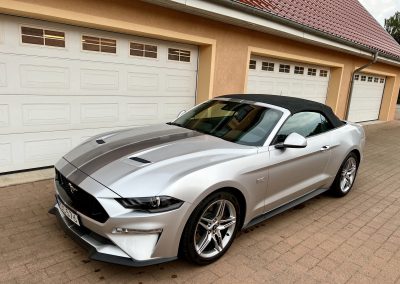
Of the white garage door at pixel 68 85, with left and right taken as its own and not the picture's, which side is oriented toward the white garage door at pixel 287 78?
left

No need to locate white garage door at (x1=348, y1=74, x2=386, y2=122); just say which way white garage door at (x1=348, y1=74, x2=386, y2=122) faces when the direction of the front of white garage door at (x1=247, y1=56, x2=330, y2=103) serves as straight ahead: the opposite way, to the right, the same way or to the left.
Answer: the same way

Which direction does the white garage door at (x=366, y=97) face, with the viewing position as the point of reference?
facing the viewer and to the right of the viewer

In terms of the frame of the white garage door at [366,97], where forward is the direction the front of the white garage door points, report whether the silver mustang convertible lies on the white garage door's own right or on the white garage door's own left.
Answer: on the white garage door's own right

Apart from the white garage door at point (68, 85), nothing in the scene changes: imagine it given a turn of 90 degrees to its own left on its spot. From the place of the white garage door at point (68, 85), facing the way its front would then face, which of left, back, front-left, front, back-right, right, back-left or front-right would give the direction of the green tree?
front

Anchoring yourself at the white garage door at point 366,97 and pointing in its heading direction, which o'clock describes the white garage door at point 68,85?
the white garage door at point 68,85 is roughly at 2 o'clock from the white garage door at point 366,97.

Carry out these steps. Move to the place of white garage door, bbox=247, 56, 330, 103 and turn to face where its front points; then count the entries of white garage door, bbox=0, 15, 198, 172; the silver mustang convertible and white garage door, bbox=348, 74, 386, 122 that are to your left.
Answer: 1

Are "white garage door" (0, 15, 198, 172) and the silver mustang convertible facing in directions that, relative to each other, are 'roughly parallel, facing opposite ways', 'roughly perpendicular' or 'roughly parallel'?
roughly perpendicular

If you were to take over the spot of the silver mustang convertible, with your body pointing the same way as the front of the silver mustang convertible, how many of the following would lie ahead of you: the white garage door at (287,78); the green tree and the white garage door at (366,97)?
0

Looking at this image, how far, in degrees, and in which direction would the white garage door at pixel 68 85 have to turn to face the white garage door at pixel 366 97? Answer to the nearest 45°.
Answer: approximately 90° to its left

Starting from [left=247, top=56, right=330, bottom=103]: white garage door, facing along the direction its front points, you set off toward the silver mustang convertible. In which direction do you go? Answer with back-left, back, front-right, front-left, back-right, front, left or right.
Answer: front-right

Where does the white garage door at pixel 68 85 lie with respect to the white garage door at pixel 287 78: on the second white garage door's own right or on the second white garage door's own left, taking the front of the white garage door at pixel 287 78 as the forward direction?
on the second white garage door's own right

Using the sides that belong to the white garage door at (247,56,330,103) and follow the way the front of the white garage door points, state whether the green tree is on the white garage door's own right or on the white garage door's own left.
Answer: on the white garage door's own left

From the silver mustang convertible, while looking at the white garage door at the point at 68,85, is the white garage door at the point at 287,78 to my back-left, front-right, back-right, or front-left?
front-right

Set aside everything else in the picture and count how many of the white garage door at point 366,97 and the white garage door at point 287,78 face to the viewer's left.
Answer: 0

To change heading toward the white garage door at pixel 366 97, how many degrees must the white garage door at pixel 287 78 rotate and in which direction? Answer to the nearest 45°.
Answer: approximately 90° to its left

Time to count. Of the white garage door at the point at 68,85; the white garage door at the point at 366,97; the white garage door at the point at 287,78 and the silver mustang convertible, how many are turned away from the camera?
0

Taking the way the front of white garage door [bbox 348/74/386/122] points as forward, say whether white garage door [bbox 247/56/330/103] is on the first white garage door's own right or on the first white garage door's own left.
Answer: on the first white garage door's own right
